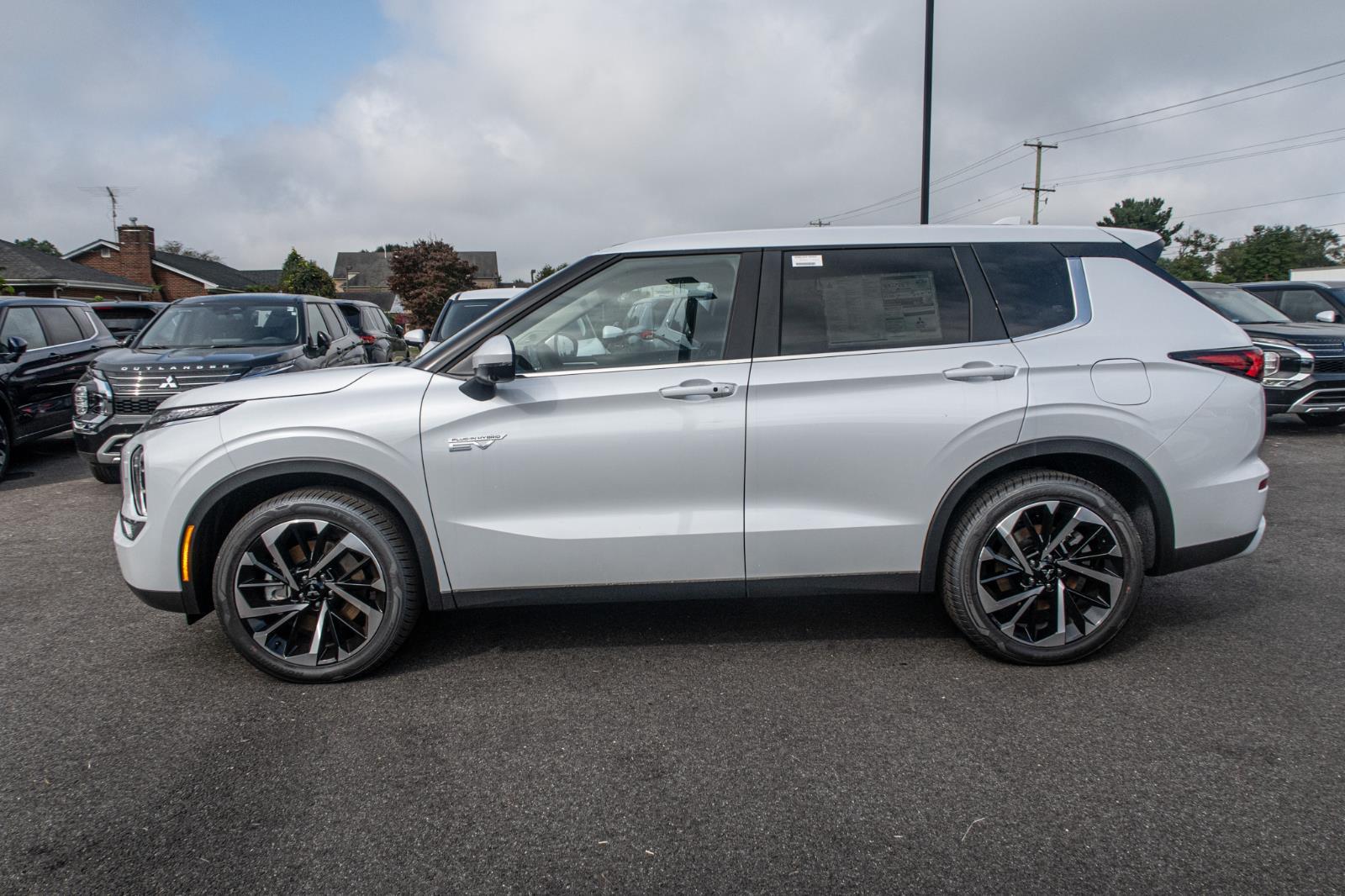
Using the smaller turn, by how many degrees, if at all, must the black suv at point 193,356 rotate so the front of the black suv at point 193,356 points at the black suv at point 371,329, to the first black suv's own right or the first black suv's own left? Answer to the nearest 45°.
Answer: approximately 180°

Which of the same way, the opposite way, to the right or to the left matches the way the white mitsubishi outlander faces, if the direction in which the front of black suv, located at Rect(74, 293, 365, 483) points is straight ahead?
to the right

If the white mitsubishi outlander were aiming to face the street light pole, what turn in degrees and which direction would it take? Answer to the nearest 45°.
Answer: approximately 90° to its right

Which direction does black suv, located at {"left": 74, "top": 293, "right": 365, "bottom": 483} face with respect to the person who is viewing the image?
facing the viewer and to the left of the viewer

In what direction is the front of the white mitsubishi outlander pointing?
to the viewer's left

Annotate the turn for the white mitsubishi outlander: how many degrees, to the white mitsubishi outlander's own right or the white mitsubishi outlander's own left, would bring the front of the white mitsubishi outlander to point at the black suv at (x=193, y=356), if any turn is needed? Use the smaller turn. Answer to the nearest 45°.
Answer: approximately 45° to the white mitsubishi outlander's own right

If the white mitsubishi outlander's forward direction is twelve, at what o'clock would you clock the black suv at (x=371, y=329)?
The black suv is roughly at 2 o'clock from the white mitsubishi outlander.
